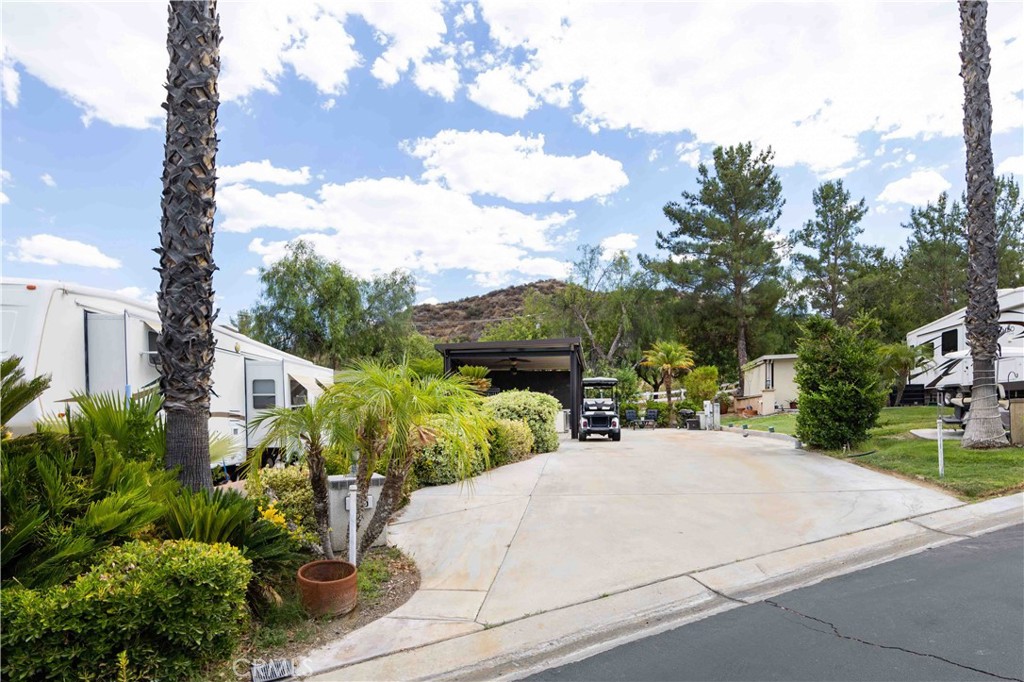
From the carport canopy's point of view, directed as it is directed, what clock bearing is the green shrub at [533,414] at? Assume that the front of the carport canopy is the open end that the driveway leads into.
The green shrub is roughly at 12 o'clock from the carport canopy.

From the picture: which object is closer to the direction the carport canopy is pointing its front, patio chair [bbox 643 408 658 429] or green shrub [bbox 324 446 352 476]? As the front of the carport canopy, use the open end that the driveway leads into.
the green shrub

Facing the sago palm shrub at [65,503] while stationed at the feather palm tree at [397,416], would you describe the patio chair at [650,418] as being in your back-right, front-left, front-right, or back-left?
back-right

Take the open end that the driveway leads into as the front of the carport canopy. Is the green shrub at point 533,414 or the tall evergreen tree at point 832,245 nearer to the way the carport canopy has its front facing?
the green shrub

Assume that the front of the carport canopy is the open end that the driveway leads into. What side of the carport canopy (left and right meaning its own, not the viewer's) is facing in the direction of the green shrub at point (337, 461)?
front

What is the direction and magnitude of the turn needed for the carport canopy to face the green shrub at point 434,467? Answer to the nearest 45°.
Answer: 0° — it already faces it

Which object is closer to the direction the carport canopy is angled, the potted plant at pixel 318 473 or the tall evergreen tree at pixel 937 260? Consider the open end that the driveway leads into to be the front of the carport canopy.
the potted plant

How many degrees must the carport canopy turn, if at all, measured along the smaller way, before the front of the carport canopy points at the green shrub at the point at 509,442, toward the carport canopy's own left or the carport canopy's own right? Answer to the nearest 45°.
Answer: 0° — it already faces it

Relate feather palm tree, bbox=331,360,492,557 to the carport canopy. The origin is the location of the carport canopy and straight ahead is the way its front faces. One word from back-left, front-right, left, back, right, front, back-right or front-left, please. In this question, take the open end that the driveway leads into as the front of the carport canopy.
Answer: front

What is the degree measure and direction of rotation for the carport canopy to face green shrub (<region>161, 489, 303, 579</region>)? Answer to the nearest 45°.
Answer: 0° — it already faces it

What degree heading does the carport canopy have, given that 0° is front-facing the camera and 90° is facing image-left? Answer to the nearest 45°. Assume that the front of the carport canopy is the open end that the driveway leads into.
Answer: approximately 0°

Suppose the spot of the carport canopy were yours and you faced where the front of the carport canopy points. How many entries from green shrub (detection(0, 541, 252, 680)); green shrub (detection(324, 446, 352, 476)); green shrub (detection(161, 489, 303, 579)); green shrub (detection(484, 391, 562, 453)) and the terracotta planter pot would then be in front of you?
5

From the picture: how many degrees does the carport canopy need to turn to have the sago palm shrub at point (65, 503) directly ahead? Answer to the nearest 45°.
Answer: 0° — it already faces it

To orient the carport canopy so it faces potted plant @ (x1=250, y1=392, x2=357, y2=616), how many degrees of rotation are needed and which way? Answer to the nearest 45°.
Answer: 0° — it already faces it
